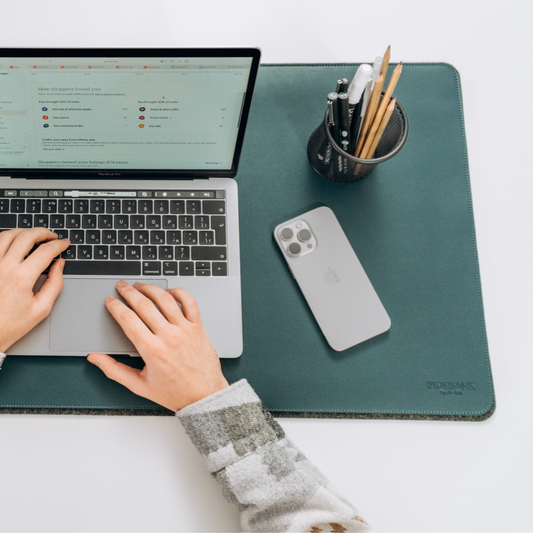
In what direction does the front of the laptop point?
toward the camera
